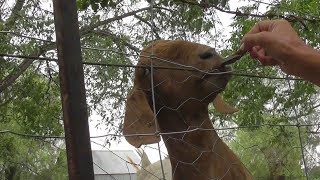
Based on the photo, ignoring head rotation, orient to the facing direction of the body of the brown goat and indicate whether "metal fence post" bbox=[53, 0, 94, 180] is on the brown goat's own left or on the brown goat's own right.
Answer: on the brown goat's own right
